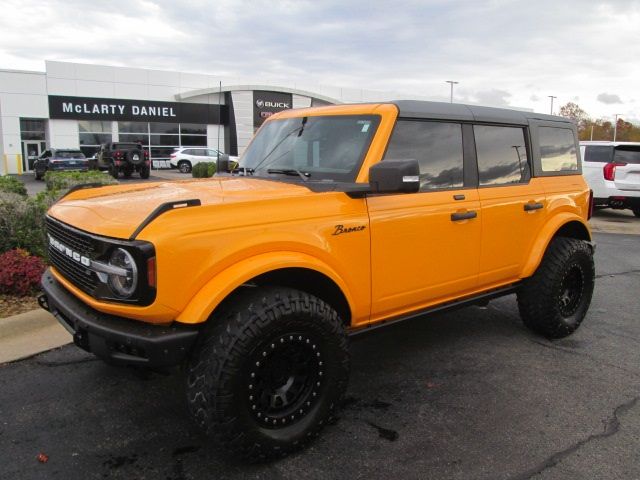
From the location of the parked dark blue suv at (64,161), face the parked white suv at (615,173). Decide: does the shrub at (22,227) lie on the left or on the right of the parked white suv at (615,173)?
right

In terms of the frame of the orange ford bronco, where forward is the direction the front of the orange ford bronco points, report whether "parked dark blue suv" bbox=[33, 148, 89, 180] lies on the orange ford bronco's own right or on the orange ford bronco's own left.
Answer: on the orange ford bronco's own right

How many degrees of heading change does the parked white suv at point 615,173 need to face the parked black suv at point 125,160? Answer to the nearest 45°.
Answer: approximately 45° to its left

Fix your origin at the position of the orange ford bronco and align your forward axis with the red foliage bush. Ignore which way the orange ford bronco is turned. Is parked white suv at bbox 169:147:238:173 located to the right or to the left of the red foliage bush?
right

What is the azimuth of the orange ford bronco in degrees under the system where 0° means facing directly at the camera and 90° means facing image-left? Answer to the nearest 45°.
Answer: approximately 45°

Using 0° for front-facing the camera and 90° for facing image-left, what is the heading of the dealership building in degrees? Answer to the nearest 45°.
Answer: approximately 315°

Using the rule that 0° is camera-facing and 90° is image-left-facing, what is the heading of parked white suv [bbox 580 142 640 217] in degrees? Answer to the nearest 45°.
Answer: approximately 135°

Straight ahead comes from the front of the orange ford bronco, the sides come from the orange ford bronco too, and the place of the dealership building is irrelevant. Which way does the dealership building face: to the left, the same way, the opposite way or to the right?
to the left

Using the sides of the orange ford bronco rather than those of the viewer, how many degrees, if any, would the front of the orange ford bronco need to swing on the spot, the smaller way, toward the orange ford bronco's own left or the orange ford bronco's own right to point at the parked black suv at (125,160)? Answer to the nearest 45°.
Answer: approximately 135° to the orange ford bronco's own right

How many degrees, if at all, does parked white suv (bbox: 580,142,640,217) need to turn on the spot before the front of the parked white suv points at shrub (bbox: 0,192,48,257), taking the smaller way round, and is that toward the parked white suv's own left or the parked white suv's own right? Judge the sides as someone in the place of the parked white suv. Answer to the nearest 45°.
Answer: approximately 90° to the parked white suv's own left
